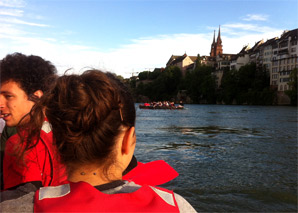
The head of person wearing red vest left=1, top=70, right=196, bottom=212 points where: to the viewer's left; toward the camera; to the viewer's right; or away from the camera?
away from the camera

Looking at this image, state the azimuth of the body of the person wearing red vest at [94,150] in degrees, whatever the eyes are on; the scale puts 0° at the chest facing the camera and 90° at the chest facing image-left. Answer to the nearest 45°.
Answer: approximately 180°
